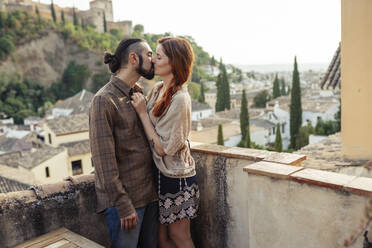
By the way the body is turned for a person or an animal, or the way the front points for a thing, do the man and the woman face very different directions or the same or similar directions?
very different directions

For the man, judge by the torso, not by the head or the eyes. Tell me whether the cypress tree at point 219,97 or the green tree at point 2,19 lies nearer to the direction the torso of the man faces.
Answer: the cypress tree

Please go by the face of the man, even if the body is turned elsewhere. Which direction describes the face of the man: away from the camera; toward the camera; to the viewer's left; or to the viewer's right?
to the viewer's right

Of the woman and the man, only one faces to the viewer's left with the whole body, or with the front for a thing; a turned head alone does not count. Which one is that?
the woman

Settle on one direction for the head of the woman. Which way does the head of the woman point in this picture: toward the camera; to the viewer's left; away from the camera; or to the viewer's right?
to the viewer's left

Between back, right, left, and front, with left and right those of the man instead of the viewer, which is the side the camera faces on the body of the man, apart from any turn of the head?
right

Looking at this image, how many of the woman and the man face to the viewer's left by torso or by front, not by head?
1

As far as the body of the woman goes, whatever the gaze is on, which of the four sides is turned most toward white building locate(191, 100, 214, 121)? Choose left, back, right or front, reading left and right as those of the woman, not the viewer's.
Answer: right

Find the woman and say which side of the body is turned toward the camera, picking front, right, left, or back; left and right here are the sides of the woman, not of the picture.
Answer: left

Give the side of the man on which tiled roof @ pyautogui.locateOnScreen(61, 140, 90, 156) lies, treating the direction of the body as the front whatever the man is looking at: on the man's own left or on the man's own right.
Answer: on the man's own left
